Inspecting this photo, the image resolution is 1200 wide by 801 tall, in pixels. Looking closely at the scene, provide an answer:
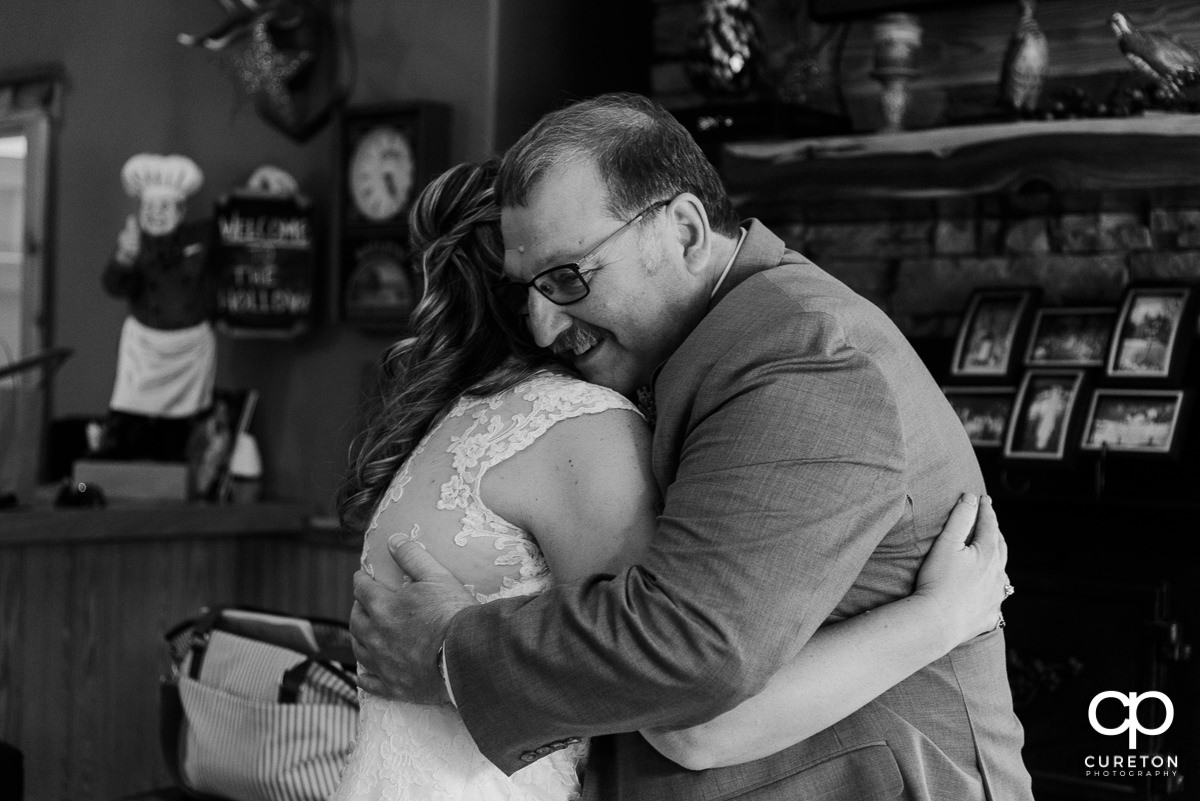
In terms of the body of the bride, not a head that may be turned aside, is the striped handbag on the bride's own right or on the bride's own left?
on the bride's own left

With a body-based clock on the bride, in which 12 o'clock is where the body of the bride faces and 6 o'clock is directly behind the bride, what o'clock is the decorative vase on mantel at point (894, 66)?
The decorative vase on mantel is roughly at 11 o'clock from the bride.

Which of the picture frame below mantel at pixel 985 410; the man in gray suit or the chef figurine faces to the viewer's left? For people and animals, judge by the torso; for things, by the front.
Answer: the man in gray suit

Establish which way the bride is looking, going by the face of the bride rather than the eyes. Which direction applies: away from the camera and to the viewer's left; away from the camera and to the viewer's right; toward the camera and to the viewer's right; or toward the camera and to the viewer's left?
away from the camera and to the viewer's right

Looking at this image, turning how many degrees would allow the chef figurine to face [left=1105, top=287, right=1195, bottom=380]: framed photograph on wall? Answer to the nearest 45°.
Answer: approximately 45° to its left

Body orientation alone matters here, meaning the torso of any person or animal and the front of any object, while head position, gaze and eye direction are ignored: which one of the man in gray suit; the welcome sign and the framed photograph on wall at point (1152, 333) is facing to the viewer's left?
the man in gray suit

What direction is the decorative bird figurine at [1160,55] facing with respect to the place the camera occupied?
facing to the left of the viewer

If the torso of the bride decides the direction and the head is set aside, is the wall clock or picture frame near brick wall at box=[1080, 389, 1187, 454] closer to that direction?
the picture frame near brick wall

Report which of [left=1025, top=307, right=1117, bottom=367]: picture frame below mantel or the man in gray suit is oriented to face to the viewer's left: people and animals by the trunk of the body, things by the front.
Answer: the man in gray suit

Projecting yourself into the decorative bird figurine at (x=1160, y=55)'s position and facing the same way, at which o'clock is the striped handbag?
The striped handbag is roughly at 11 o'clock from the decorative bird figurine.

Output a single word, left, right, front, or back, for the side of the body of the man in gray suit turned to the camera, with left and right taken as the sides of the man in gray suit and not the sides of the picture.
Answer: left

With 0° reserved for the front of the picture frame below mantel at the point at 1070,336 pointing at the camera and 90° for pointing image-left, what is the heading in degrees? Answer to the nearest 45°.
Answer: approximately 0°
